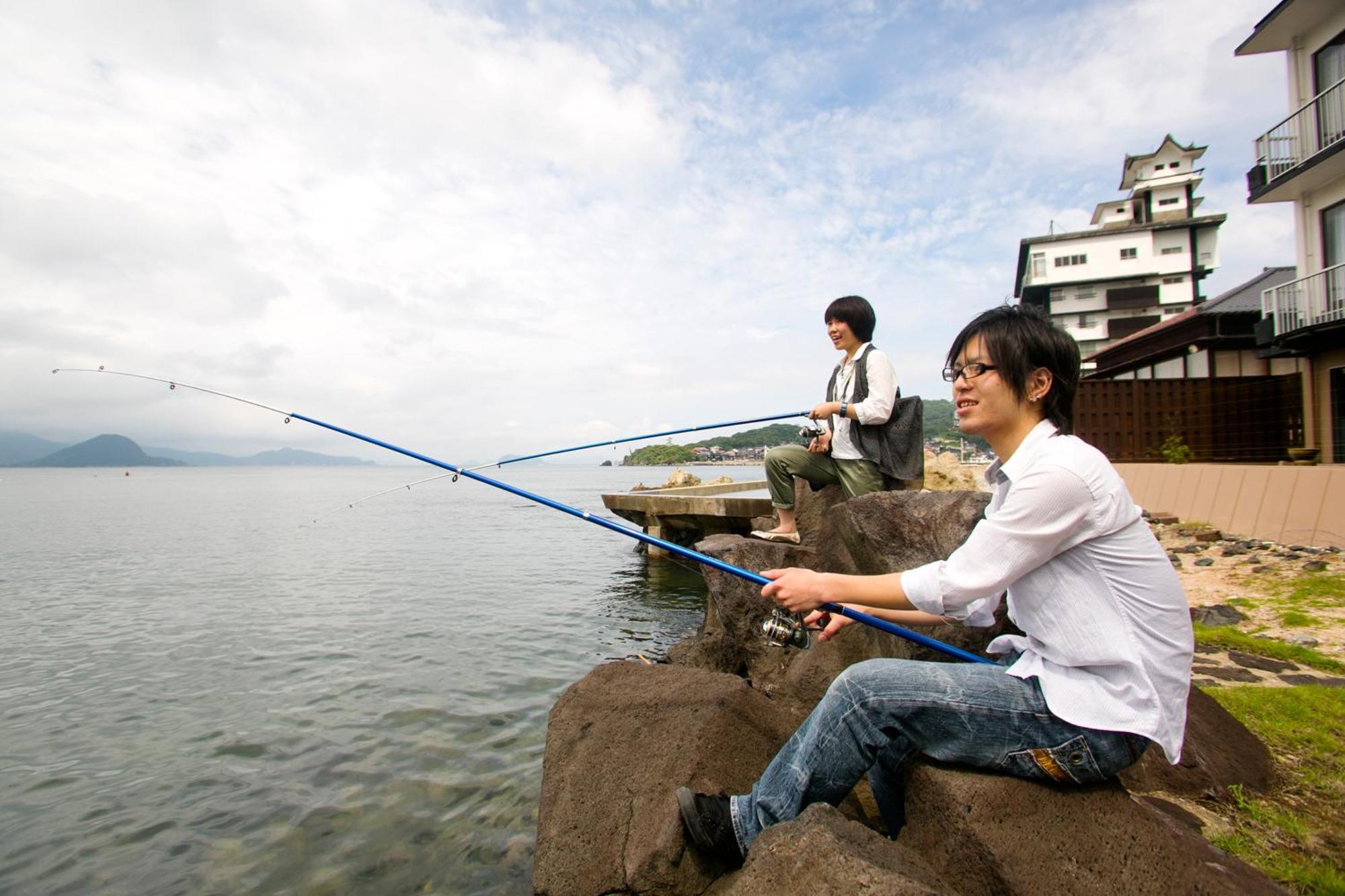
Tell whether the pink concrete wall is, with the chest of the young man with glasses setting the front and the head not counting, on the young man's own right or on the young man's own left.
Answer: on the young man's own right

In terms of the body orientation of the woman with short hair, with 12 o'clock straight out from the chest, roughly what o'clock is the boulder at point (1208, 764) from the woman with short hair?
The boulder is roughly at 9 o'clock from the woman with short hair.

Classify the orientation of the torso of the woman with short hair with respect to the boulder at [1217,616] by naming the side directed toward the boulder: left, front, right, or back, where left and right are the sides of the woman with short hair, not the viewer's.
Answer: back

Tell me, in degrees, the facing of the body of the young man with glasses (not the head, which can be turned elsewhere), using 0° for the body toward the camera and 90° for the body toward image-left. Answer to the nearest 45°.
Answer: approximately 90°

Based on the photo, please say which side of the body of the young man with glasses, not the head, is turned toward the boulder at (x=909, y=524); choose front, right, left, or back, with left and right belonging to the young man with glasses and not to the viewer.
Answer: right

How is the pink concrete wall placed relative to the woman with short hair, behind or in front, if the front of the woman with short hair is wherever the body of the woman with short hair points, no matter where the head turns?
behind

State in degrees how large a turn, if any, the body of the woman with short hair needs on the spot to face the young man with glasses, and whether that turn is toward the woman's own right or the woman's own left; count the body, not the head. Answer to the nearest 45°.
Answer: approximately 45° to the woman's own left

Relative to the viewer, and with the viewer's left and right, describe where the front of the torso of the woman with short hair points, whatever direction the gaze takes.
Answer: facing the viewer and to the left of the viewer

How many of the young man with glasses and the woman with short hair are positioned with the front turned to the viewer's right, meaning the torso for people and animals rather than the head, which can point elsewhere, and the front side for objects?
0

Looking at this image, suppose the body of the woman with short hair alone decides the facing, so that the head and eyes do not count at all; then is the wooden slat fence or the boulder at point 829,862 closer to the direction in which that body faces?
the boulder

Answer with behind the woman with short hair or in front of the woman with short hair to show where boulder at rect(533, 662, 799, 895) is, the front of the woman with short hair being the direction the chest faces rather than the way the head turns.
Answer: in front
